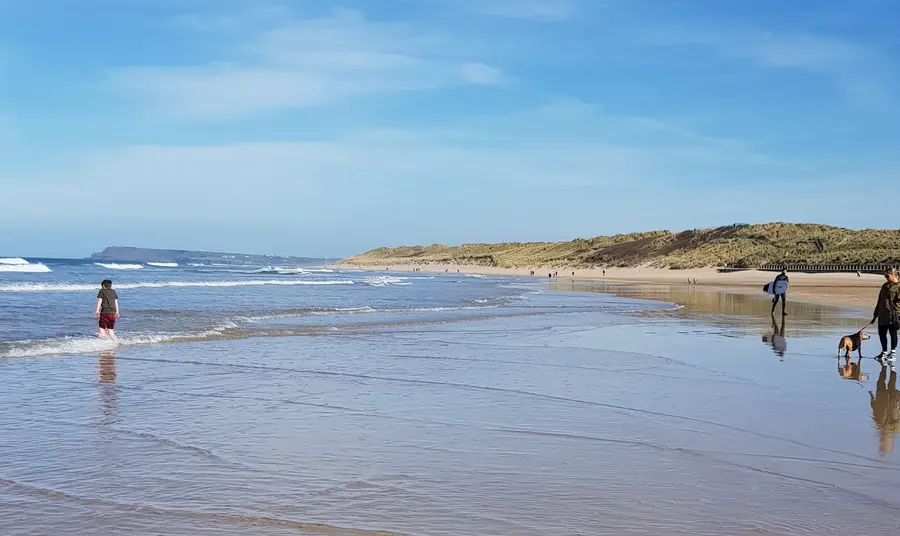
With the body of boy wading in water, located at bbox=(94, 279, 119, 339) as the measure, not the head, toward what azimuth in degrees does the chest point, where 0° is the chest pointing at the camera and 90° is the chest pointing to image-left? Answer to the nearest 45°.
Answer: approximately 180°

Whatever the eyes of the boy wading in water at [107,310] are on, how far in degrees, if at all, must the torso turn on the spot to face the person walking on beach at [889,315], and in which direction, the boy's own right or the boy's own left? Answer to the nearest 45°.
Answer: approximately 135° to the boy's own right
